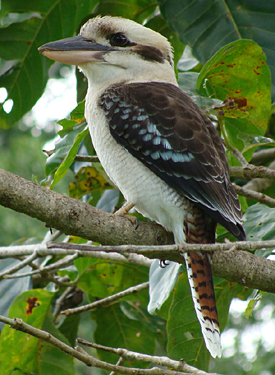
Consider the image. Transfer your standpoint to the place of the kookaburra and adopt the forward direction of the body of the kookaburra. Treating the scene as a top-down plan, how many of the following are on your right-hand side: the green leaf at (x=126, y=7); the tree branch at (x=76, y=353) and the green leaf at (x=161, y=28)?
2

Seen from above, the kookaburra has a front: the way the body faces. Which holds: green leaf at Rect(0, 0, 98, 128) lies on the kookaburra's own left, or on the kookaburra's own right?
on the kookaburra's own right

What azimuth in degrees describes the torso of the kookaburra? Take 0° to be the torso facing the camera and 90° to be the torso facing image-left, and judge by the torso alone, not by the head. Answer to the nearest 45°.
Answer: approximately 90°
